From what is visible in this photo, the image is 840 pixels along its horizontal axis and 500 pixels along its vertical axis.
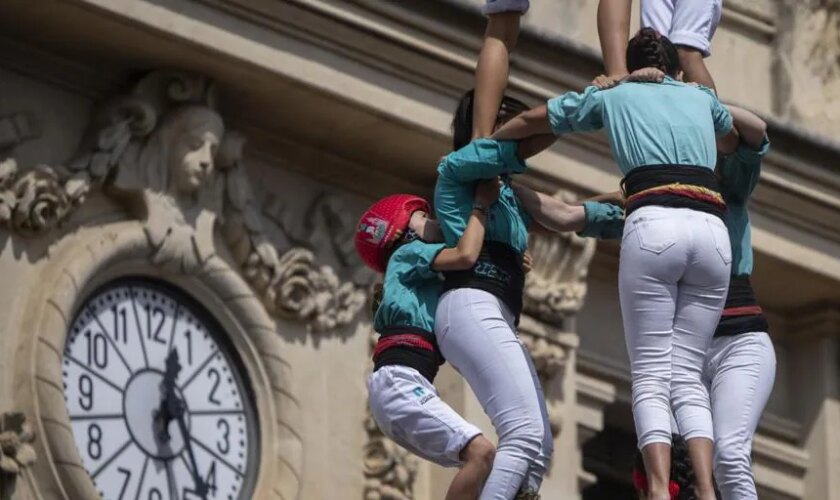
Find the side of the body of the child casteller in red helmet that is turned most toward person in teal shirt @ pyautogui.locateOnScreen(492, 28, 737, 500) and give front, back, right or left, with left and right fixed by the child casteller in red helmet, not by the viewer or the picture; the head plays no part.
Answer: front

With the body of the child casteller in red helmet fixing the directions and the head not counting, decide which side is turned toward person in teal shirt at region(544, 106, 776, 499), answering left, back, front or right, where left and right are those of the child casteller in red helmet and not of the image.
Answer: front

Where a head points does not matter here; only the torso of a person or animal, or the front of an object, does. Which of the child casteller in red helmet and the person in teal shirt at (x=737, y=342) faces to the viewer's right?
the child casteller in red helmet

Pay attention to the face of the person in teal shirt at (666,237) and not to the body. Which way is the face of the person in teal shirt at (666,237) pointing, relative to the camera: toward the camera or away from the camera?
away from the camera
